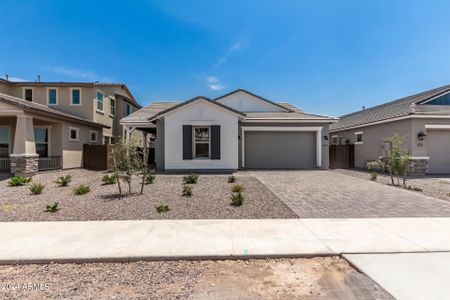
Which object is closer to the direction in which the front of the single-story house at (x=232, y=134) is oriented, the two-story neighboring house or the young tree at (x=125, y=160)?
the young tree

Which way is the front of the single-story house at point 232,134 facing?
toward the camera

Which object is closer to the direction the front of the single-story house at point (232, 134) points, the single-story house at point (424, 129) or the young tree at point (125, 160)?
the young tree

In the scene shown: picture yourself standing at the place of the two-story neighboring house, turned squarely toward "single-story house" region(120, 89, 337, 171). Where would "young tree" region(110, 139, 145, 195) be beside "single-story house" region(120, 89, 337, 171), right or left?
right

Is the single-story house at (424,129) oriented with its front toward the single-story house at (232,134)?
no

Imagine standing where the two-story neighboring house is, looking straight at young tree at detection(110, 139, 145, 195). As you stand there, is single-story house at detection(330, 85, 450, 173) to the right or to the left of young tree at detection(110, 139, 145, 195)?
left

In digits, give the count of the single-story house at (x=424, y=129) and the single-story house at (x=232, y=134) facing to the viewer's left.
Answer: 0

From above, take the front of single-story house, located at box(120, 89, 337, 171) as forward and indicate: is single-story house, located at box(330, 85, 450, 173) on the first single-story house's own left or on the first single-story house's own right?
on the first single-story house's own left

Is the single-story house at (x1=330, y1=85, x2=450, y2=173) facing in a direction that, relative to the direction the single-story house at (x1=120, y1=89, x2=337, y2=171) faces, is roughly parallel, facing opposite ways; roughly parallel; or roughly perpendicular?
roughly parallel

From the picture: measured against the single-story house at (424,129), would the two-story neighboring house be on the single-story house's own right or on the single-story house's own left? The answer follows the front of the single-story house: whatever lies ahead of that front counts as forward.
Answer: on the single-story house's own right

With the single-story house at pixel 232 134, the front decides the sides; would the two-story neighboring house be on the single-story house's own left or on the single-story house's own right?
on the single-story house's own right

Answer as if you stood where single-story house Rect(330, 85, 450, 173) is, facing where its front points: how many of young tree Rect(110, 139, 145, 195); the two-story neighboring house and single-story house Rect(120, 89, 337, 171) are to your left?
0

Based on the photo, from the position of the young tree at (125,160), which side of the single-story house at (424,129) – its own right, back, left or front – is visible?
right
